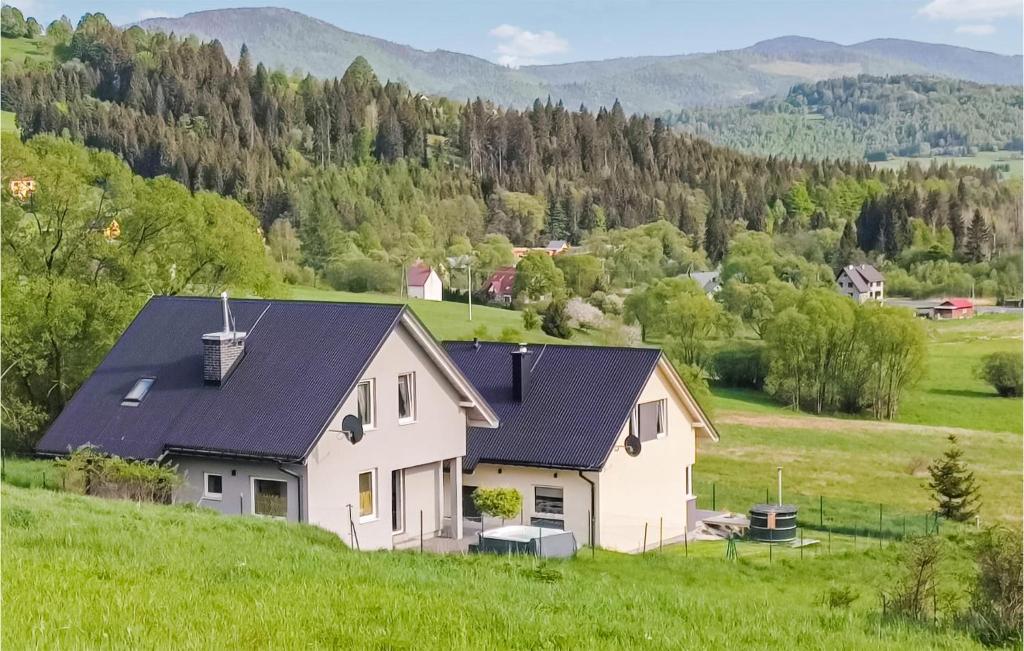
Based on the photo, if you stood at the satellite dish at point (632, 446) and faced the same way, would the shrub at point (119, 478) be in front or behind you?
in front

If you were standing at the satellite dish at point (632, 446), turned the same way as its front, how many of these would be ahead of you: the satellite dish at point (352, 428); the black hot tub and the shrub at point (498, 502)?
2

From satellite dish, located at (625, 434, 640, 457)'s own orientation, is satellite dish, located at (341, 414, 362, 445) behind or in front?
in front

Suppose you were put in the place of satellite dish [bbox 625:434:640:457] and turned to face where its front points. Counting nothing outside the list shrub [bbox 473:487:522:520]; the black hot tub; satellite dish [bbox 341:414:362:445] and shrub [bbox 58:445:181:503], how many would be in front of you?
3

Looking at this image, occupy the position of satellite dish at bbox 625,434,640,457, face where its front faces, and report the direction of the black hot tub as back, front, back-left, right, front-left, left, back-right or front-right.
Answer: back

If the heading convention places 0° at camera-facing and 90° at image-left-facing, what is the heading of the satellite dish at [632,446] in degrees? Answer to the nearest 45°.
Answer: approximately 45°

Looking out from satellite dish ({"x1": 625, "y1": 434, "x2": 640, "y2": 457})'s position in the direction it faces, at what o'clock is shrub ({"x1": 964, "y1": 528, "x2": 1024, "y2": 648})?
The shrub is roughly at 10 o'clock from the satellite dish.

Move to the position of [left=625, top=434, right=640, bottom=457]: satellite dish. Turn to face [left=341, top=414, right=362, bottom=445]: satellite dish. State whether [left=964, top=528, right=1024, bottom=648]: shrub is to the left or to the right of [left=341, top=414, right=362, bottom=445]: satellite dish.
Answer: left

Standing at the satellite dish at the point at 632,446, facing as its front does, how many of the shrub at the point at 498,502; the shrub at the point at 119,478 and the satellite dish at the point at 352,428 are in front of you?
3
